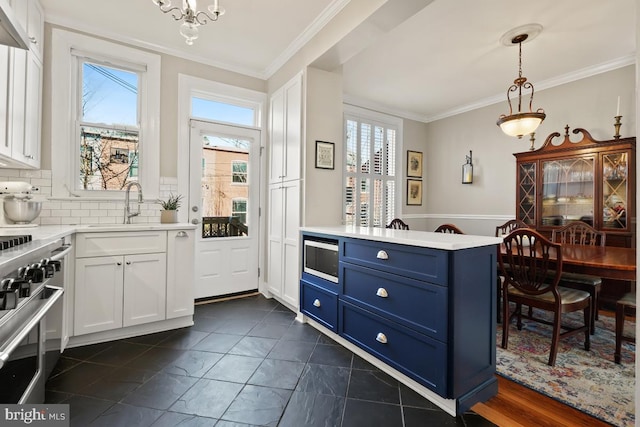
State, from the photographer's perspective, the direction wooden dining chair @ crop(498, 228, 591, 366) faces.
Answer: facing away from the viewer and to the right of the viewer

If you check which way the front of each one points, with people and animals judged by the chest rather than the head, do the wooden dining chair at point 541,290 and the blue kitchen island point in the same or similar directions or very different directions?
very different directions

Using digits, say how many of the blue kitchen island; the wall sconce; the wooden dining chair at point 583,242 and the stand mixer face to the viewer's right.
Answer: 1

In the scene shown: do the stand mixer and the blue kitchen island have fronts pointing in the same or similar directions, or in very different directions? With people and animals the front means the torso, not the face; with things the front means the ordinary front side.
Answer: very different directions

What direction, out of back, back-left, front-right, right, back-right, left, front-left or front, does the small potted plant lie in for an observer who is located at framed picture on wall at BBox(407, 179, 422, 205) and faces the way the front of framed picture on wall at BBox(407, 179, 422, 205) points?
right

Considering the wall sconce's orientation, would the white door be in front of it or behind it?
in front

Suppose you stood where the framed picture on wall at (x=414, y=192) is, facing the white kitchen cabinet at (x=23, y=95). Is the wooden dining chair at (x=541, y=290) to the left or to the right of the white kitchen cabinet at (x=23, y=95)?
left

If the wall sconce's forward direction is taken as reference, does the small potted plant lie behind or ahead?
ahead
